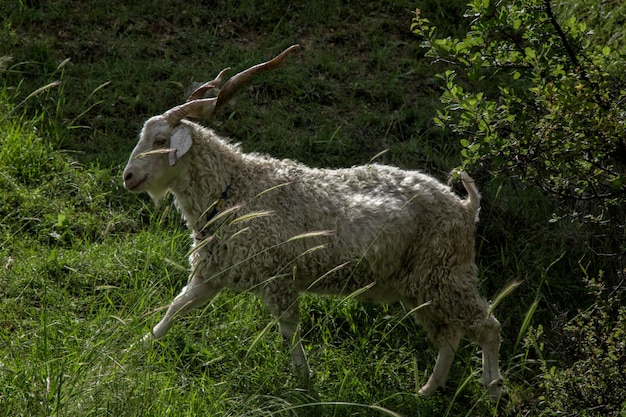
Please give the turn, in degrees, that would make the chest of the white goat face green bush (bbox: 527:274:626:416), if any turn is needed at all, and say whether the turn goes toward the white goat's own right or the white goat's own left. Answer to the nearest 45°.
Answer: approximately 135° to the white goat's own left

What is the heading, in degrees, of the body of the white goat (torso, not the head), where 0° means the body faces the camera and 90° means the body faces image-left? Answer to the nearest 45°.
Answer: approximately 90°
